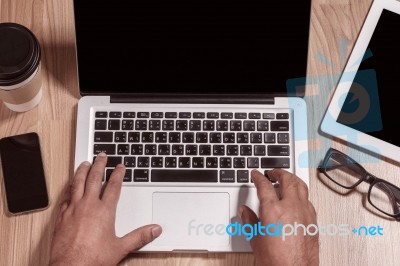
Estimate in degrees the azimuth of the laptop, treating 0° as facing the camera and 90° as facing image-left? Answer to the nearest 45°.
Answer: approximately 0°
